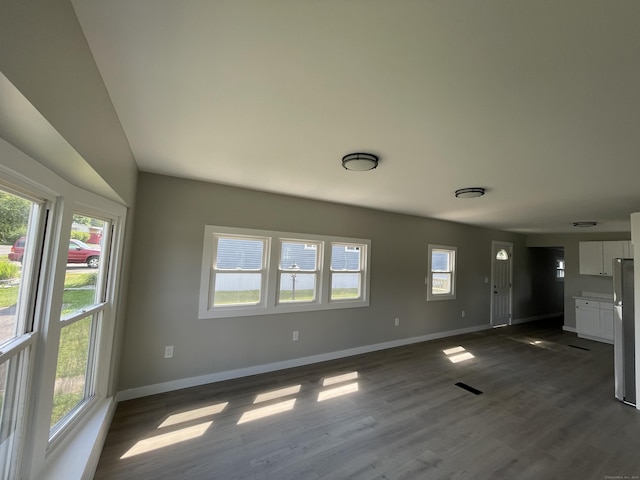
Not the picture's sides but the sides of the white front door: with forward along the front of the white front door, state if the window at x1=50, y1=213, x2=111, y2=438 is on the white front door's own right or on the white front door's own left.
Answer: on the white front door's own right

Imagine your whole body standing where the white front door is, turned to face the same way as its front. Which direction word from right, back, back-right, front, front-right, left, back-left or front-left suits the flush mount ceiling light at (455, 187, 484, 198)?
front-right

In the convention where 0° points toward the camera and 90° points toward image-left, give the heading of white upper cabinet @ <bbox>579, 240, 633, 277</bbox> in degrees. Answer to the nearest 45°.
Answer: approximately 0°

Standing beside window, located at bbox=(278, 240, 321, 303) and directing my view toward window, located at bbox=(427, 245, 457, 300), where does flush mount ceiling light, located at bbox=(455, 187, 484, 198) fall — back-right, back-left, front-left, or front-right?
front-right

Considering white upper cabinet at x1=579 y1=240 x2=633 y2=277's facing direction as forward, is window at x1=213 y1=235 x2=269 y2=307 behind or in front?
in front

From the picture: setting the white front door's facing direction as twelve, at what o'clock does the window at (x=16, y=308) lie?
The window is roughly at 2 o'clock from the white front door.

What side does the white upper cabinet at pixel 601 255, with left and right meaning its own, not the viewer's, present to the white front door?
right

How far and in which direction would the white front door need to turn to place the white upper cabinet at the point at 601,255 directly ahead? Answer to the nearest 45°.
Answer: approximately 45° to its left

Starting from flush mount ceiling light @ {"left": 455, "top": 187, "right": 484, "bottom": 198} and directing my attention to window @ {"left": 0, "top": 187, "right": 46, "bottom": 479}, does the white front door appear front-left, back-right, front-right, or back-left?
back-right

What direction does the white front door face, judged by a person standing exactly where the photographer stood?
facing the viewer and to the right of the viewer

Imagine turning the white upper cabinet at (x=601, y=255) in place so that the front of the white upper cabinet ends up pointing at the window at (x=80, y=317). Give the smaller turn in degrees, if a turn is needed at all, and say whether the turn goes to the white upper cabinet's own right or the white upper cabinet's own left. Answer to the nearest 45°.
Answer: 0° — it already faces it

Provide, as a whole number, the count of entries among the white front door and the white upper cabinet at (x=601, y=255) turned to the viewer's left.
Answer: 0

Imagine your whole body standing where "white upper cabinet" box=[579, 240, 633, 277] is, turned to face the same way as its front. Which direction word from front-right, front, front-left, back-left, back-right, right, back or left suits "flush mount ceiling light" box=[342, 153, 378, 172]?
front
